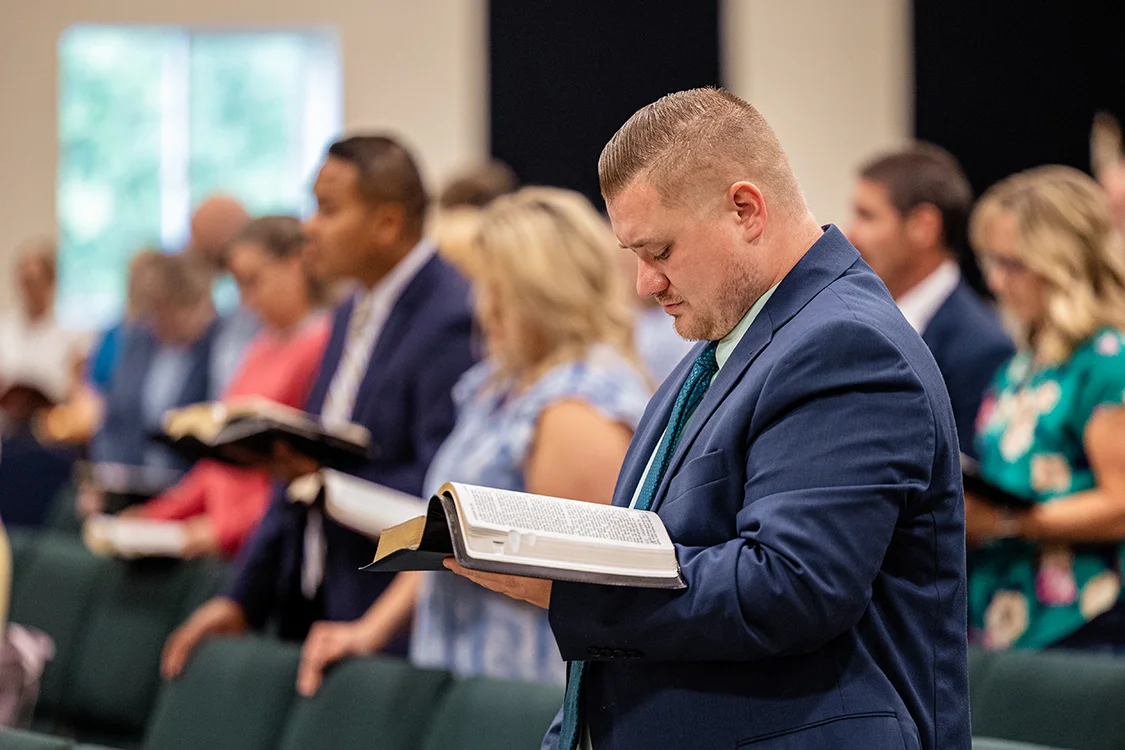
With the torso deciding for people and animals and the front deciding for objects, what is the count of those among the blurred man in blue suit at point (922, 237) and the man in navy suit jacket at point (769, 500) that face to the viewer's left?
2

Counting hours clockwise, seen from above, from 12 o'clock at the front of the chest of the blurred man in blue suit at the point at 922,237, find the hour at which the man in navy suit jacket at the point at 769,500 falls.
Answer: The man in navy suit jacket is roughly at 9 o'clock from the blurred man in blue suit.

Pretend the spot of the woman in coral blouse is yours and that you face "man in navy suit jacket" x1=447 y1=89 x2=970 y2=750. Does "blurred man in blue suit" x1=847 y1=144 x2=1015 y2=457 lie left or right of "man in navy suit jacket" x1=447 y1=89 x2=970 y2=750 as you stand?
left

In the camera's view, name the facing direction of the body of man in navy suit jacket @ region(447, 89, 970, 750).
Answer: to the viewer's left

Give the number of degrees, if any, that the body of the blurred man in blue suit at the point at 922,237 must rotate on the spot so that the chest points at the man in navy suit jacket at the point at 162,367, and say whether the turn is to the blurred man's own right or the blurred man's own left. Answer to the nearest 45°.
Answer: approximately 45° to the blurred man's own right

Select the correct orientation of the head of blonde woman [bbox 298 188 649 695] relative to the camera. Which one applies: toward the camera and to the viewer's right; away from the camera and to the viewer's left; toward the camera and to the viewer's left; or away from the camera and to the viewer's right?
away from the camera and to the viewer's left

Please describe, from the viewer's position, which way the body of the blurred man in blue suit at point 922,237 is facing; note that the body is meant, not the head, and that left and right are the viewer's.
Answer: facing to the left of the viewer

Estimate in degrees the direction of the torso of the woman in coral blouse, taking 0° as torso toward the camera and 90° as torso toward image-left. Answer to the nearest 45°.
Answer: approximately 45°

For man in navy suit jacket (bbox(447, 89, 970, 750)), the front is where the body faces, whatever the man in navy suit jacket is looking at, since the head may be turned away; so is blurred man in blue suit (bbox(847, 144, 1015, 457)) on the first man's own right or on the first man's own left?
on the first man's own right

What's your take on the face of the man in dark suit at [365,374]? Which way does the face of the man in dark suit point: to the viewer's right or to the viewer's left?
to the viewer's left

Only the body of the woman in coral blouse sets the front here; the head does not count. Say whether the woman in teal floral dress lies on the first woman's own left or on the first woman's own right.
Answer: on the first woman's own left
